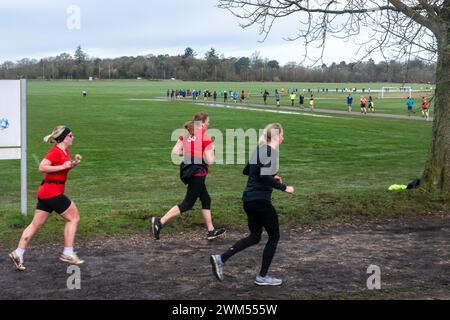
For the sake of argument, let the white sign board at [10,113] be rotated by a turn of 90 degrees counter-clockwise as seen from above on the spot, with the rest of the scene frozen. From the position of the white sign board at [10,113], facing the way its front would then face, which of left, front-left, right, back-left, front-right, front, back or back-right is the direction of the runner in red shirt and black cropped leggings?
front-right

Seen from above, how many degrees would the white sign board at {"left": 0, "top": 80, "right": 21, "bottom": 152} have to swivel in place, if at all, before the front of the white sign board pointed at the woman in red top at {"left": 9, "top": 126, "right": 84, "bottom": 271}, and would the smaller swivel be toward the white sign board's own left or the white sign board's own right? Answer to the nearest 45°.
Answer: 0° — it already faces them

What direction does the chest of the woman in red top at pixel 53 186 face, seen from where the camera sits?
to the viewer's right

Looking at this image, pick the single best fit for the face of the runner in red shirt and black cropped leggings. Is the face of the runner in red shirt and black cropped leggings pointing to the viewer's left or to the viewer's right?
to the viewer's right

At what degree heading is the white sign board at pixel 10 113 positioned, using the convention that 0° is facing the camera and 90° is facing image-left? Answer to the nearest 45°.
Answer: approximately 0°

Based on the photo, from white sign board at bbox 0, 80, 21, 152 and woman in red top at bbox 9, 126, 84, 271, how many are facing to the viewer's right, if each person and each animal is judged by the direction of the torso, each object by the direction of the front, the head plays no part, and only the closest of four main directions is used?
1

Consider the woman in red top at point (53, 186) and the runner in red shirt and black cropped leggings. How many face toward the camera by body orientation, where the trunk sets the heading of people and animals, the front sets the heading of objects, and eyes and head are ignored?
0

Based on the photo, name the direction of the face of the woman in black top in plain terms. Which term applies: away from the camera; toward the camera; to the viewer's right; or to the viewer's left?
to the viewer's right

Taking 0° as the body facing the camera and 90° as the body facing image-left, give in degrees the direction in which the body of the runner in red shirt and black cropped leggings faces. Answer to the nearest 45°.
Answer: approximately 225°

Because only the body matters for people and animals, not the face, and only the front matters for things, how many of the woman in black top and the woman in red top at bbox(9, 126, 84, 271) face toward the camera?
0

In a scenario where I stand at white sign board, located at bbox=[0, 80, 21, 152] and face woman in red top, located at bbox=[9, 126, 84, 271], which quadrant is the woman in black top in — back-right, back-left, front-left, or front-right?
front-left

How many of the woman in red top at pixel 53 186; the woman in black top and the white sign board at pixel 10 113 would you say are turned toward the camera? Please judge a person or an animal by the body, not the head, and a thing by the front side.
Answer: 1

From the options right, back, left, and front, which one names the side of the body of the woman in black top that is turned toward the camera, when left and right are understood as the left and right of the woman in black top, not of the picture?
right

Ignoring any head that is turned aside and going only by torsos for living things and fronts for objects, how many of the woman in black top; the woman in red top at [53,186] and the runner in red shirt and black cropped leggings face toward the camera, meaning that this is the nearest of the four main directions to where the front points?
0

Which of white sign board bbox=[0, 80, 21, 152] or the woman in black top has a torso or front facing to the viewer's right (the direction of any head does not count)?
the woman in black top
